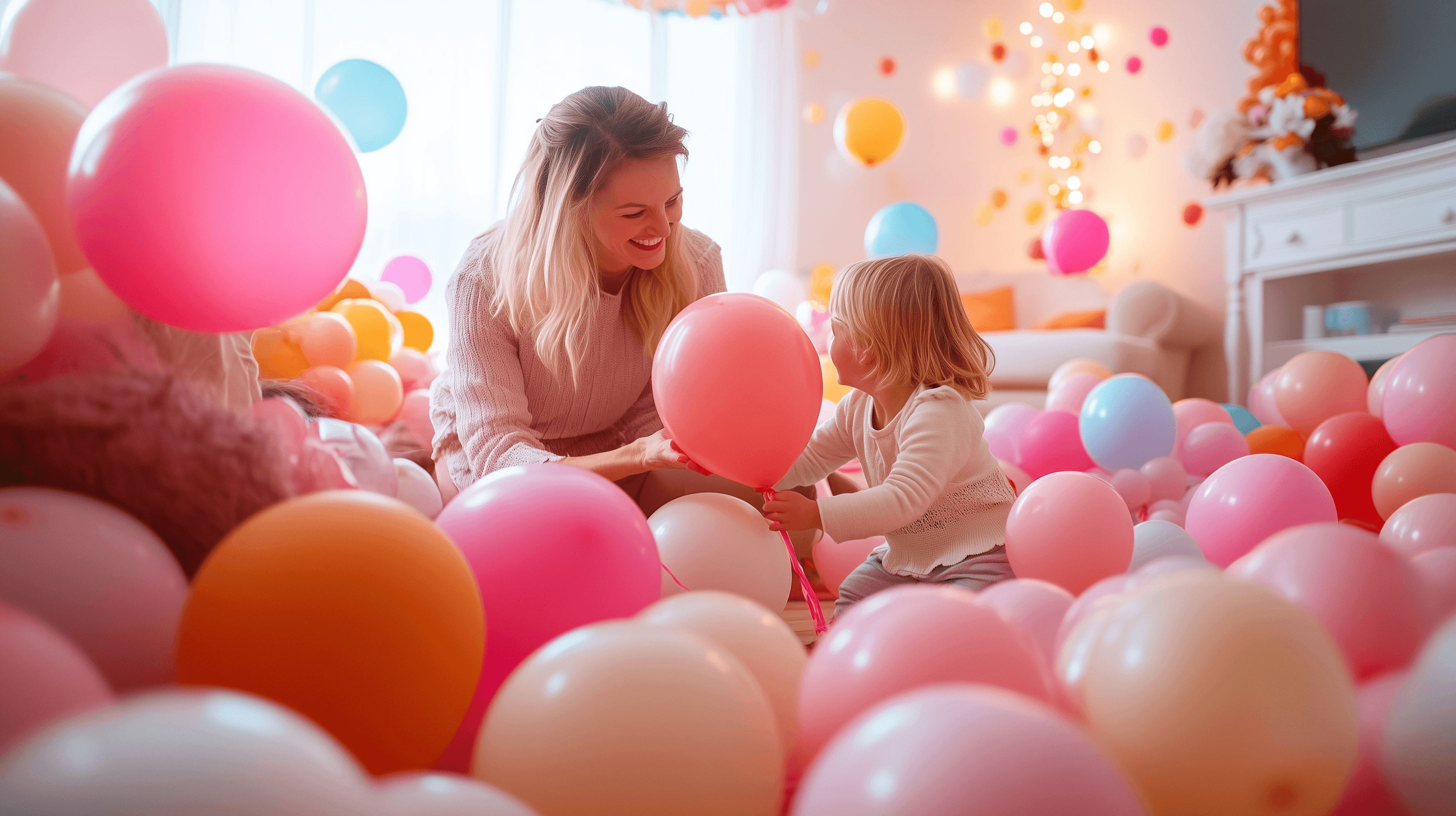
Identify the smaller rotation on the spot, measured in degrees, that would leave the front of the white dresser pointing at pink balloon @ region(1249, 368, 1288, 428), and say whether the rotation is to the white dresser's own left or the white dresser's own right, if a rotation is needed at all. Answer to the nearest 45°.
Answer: approximately 45° to the white dresser's own left

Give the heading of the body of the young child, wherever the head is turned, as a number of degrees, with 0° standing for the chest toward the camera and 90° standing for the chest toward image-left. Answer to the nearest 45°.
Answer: approximately 90°

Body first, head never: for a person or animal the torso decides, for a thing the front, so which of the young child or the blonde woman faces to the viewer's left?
the young child

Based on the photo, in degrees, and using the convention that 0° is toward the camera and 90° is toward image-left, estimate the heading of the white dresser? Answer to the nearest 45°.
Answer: approximately 45°

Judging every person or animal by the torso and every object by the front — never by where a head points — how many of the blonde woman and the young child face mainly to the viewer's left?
1

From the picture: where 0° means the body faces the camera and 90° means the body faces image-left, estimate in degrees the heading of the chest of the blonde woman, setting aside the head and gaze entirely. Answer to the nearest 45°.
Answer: approximately 315°

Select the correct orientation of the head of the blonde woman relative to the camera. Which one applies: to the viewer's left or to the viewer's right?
to the viewer's right

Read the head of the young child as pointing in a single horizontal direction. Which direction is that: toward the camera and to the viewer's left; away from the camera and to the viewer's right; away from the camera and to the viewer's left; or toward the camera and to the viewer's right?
away from the camera and to the viewer's left

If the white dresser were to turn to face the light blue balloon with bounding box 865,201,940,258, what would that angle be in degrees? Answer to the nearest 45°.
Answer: approximately 45° to its right
